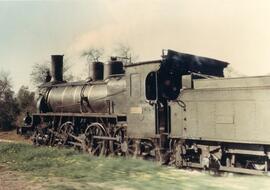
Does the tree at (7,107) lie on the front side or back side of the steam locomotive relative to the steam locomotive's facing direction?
on the front side

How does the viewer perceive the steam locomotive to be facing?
facing away from the viewer and to the left of the viewer
